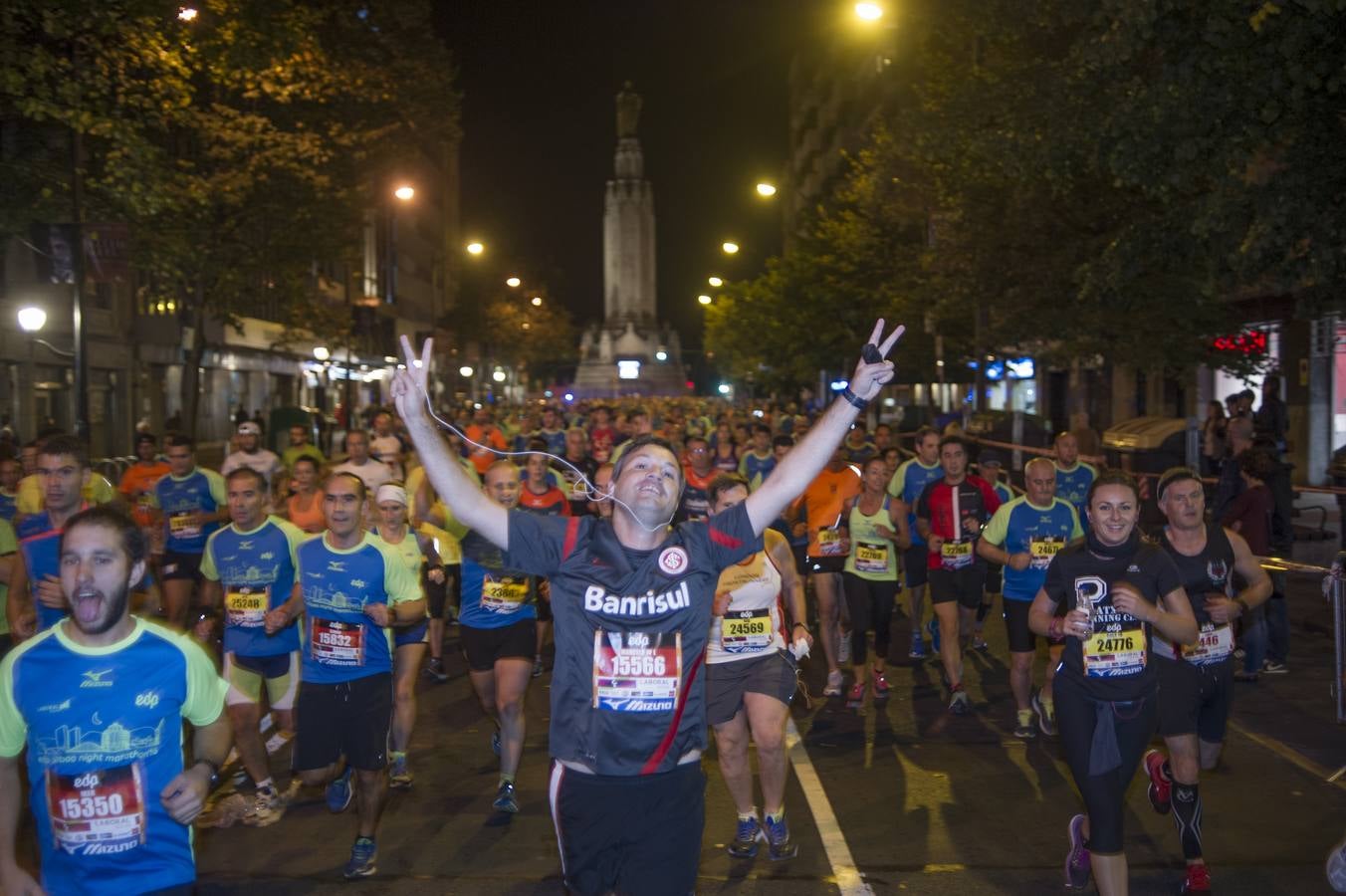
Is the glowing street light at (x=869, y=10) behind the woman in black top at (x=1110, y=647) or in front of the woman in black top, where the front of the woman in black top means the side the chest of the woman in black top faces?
behind

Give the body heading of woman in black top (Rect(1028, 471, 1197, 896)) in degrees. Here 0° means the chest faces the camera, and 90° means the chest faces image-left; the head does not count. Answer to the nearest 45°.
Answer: approximately 0°
